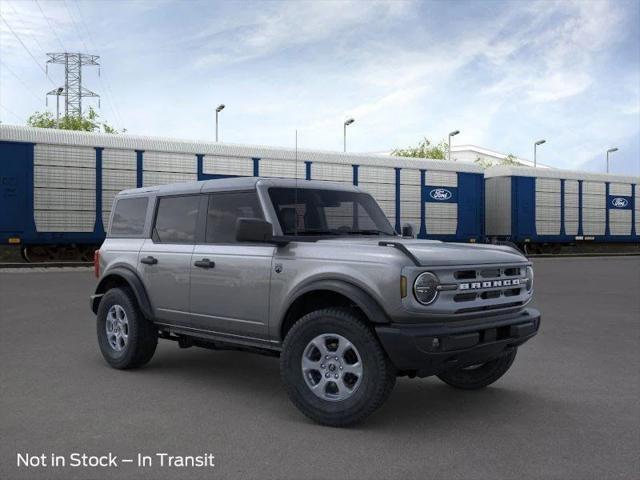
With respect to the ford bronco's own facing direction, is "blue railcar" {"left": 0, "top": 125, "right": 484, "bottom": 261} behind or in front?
behind

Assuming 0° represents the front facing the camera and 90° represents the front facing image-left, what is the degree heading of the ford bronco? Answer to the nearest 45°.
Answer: approximately 315°

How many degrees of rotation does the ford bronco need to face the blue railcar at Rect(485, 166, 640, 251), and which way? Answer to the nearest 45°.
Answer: approximately 90° to its left
